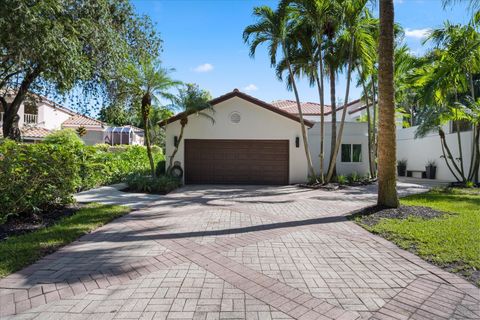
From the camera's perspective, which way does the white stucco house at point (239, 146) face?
toward the camera

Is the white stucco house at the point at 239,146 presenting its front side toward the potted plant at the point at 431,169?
no

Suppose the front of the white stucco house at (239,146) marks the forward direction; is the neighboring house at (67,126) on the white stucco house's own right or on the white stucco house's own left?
on the white stucco house's own right

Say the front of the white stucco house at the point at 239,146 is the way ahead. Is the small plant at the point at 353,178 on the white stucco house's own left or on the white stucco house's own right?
on the white stucco house's own left

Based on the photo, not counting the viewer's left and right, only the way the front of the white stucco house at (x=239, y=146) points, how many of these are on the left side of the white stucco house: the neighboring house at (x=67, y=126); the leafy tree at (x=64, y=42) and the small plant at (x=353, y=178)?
1

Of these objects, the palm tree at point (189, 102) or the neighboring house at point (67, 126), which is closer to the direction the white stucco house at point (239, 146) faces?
the palm tree

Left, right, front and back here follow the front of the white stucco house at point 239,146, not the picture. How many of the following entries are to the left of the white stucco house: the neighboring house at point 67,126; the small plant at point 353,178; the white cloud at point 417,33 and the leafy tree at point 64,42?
2

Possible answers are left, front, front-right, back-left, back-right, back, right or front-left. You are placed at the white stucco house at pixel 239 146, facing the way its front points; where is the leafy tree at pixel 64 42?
front-right

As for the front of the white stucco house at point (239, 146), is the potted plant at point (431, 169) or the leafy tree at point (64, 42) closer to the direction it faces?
the leafy tree

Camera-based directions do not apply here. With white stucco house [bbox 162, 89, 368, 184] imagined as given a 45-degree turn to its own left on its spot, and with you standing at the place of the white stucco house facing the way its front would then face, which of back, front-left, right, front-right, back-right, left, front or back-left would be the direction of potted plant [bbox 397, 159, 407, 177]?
left

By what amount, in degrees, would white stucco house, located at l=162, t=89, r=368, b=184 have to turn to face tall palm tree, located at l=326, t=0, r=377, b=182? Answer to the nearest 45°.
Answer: approximately 45° to its left

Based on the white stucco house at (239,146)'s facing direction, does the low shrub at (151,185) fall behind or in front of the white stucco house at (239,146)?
in front

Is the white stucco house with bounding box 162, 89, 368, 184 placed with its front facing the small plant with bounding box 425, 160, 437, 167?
no

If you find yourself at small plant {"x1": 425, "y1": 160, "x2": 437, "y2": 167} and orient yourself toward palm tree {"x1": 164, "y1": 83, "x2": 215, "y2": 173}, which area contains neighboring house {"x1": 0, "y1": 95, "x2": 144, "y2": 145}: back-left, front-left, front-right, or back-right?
front-right

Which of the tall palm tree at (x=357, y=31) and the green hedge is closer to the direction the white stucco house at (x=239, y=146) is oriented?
the green hedge

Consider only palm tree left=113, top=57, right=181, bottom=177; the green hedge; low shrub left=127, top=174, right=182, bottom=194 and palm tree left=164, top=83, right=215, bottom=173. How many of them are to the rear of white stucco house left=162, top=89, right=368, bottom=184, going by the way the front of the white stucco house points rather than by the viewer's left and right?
0
